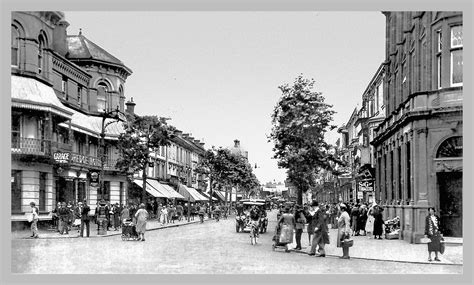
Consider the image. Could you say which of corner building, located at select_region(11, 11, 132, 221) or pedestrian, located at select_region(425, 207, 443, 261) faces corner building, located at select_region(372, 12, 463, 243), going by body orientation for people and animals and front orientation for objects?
corner building, located at select_region(11, 11, 132, 221)

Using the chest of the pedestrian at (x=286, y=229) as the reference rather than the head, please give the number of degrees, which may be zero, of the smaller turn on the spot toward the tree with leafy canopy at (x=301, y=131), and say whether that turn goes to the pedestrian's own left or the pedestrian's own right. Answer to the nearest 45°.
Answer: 0° — they already face it

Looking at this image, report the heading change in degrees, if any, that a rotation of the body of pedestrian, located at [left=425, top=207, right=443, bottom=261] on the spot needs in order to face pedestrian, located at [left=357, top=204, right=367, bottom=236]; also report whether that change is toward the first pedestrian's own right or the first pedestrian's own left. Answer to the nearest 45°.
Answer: approximately 180°

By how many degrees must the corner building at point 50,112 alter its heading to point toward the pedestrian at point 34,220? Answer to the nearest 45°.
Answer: approximately 45° to its right

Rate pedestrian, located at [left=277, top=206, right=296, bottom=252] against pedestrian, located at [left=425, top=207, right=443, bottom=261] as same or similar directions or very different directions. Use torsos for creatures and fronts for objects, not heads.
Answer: very different directions

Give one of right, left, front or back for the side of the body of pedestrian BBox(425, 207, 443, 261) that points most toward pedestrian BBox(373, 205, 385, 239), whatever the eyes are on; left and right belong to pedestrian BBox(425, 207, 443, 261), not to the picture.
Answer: back

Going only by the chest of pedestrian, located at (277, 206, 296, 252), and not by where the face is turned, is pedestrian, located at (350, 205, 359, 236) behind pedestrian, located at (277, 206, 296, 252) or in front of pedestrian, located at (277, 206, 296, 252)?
in front
